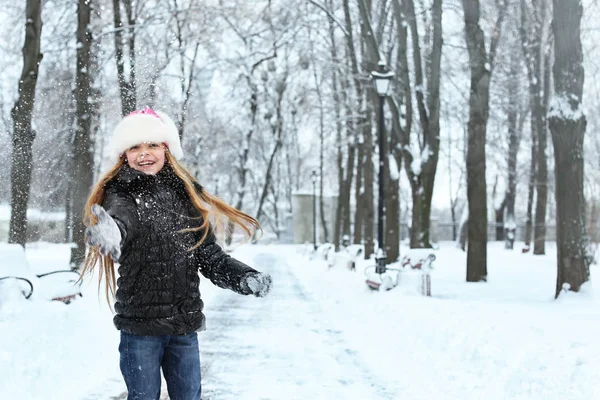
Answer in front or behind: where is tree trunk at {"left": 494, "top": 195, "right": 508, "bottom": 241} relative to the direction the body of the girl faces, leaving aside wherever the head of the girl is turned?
behind

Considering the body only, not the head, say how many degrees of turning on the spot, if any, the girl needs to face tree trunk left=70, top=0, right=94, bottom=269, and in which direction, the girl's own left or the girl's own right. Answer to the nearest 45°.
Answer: approximately 180°

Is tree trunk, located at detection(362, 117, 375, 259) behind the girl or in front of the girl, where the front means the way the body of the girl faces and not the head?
behind

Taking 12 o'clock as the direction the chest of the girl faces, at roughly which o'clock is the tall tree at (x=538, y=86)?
The tall tree is roughly at 7 o'clock from the girl.

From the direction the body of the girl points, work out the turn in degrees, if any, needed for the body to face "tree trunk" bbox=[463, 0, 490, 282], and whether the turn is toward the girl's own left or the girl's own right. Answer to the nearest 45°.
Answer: approximately 135° to the girl's own left

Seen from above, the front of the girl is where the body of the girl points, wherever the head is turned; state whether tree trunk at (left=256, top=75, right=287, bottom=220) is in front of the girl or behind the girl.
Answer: behind

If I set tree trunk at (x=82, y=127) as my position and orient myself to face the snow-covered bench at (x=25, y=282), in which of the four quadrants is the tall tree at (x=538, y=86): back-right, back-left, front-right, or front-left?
back-left

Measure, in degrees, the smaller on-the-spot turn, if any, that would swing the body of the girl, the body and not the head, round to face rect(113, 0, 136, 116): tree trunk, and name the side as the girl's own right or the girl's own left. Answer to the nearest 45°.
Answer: approximately 180°

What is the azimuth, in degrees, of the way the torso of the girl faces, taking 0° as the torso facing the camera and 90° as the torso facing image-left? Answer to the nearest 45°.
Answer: approximately 0°

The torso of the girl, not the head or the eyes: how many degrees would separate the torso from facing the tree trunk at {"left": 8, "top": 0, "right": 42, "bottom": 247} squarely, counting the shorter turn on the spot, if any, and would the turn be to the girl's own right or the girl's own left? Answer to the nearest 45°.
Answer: approximately 180°
